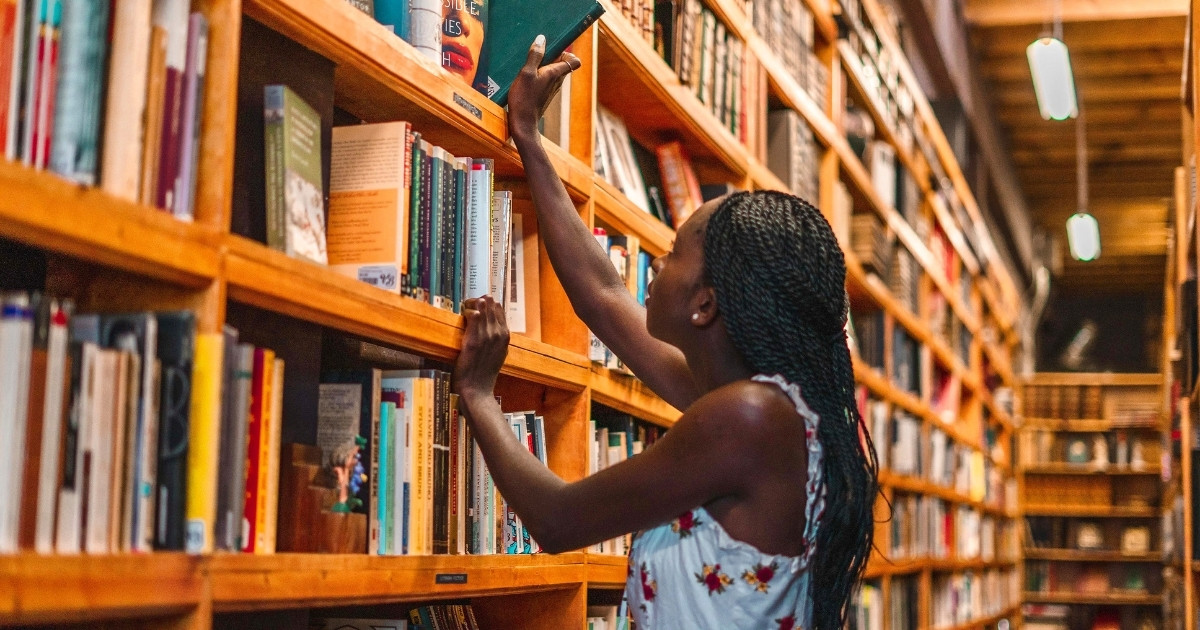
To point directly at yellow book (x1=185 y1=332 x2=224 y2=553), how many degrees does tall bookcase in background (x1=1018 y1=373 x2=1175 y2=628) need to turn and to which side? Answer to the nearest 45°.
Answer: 0° — it already faces it

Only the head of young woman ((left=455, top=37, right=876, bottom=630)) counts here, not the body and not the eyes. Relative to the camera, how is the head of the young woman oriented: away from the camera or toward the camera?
away from the camera

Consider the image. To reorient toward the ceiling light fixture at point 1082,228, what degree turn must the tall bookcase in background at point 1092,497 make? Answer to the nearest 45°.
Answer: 0° — it already faces it

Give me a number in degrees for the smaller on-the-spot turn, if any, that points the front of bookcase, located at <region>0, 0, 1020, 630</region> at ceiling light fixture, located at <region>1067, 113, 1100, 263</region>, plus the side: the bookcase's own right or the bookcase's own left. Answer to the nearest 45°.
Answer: approximately 90° to the bookcase's own left

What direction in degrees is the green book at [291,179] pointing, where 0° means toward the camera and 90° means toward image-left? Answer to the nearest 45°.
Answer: approximately 315°

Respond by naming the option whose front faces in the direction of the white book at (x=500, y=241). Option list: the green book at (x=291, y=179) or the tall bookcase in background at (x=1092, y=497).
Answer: the tall bookcase in background

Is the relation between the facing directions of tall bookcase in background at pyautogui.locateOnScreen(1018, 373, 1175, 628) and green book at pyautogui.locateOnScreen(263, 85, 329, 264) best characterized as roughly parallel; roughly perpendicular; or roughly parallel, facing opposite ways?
roughly perpendicular
